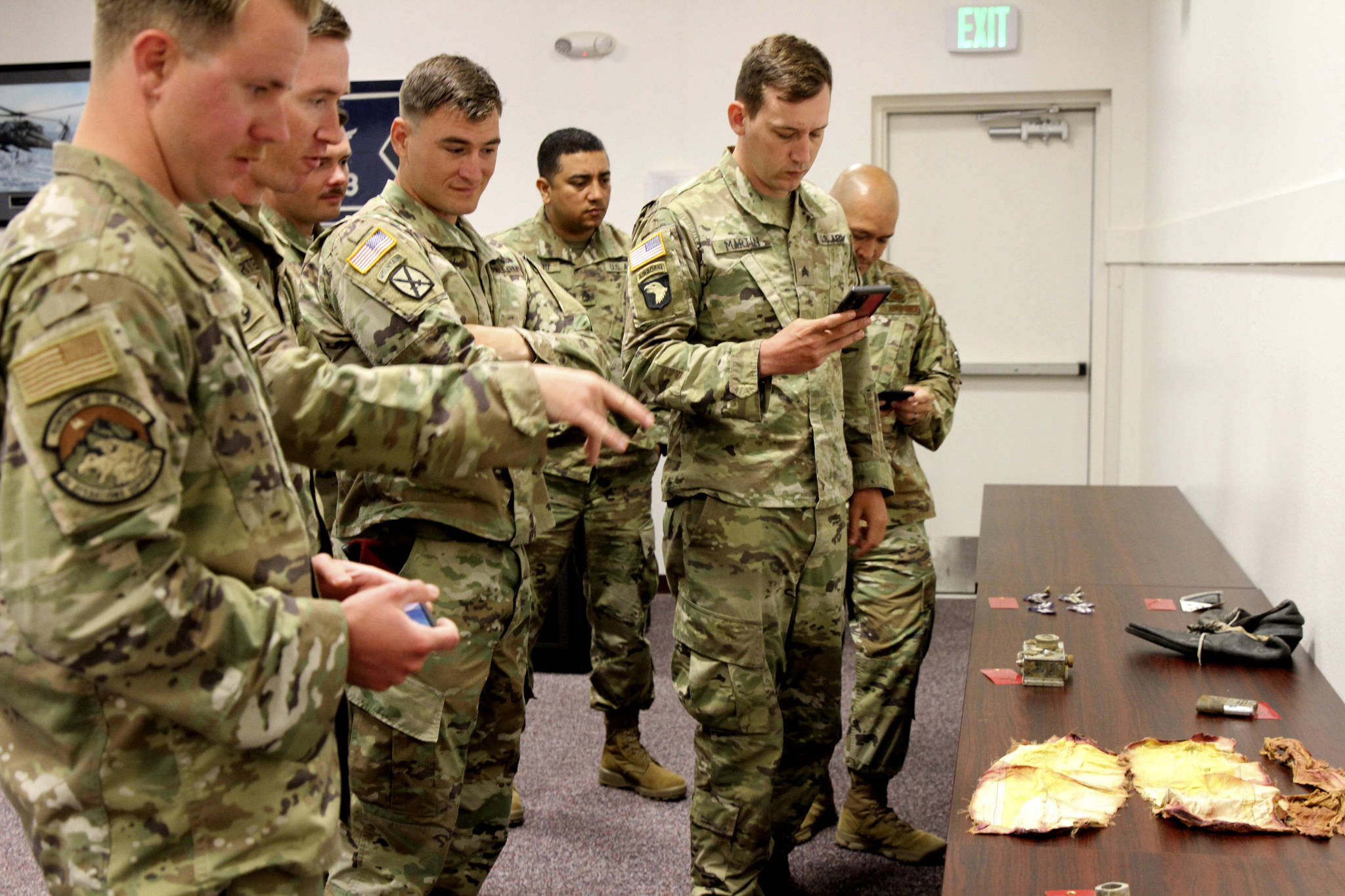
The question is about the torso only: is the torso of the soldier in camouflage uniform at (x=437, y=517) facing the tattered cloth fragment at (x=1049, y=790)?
yes

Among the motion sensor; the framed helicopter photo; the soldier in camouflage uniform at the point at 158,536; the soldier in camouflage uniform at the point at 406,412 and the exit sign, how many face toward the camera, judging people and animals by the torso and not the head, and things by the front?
3

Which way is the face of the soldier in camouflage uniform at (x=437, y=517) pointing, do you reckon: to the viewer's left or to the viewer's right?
to the viewer's right

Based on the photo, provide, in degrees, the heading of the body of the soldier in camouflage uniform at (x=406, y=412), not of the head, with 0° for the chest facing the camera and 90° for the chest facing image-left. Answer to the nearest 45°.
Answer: approximately 270°

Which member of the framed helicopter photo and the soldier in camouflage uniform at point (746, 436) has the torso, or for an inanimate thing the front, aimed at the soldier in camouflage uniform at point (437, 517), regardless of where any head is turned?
the framed helicopter photo

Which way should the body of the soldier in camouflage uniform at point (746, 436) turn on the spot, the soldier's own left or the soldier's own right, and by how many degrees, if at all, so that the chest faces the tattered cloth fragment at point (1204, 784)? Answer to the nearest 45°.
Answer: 0° — they already face it

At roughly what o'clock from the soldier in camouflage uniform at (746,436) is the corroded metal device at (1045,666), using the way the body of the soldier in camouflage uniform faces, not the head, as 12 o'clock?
The corroded metal device is roughly at 12 o'clock from the soldier in camouflage uniform.

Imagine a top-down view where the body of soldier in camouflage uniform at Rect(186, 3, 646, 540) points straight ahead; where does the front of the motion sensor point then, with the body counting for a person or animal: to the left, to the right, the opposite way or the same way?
to the right
